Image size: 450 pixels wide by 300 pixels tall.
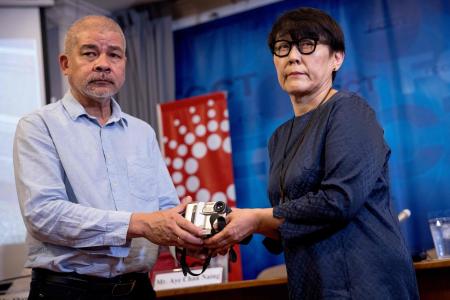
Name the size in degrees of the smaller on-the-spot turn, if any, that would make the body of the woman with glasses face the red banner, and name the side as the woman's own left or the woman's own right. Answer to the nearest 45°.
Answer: approximately 135° to the woman's own right

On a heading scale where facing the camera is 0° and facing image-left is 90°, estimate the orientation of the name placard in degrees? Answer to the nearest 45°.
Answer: approximately 0°

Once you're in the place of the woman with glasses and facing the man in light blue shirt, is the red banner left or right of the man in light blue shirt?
right

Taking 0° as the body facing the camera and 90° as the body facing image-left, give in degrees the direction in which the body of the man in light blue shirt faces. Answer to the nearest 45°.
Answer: approximately 315°

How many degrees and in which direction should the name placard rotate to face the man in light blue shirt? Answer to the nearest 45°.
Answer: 0° — it already faces them

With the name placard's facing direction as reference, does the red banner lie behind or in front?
behind

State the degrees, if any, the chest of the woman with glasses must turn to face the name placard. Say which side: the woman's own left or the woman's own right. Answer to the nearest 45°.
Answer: approximately 90° to the woman's own right

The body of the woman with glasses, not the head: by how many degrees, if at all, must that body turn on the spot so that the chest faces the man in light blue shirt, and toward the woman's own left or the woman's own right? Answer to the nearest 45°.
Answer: approximately 45° to the woman's own right

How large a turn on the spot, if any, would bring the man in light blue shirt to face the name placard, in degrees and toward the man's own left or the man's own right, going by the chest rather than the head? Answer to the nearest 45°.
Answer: approximately 135° to the man's own left

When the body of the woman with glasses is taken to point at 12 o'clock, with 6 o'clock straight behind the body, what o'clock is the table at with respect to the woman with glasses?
The table is roughly at 5 o'clock from the woman with glasses.

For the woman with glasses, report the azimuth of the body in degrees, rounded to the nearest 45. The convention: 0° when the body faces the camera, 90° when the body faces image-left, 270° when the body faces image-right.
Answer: approximately 45°
